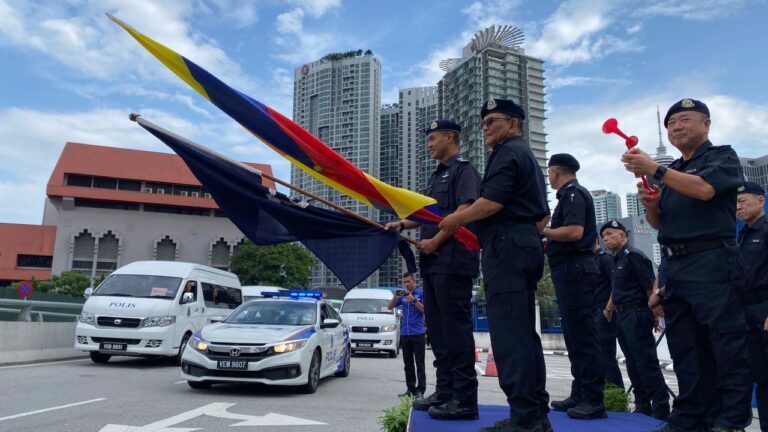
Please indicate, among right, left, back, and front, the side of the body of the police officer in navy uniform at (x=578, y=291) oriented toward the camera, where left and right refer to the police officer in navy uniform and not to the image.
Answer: left

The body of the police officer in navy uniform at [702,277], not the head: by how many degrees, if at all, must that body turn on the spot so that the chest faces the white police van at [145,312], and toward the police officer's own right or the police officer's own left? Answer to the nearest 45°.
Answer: approximately 90° to the police officer's own right

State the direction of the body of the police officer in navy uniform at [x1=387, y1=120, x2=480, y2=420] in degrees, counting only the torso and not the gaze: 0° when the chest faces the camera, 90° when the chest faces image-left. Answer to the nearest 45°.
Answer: approximately 45°

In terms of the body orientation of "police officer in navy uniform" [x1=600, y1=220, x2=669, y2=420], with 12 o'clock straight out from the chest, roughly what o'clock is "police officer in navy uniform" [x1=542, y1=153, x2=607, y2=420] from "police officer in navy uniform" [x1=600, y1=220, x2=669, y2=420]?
"police officer in navy uniform" [x1=542, y1=153, x2=607, y2=420] is roughly at 11 o'clock from "police officer in navy uniform" [x1=600, y1=220, x2=669, y2=420].

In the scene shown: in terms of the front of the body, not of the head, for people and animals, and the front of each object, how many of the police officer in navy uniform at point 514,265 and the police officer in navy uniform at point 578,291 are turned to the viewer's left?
2

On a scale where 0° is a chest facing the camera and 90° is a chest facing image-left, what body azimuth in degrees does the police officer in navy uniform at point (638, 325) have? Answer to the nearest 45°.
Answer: approximately 45°

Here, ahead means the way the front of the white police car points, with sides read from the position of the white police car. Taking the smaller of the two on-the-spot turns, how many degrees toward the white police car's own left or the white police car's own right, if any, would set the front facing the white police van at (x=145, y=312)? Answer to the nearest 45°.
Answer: approximately 90° to the white police car's own right

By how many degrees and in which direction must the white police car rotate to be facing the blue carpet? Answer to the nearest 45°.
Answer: approximately 90° to its left

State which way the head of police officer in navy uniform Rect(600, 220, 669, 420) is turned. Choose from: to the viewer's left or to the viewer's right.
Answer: to the viewer's left

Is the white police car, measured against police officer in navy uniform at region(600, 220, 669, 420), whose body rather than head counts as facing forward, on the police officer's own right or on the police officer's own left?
on the police officer's own right

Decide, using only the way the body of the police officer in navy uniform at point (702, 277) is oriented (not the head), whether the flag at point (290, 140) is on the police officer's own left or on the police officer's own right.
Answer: on the police officer's own right

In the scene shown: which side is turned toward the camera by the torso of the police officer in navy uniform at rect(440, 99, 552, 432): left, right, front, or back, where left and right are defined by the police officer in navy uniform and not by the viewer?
left

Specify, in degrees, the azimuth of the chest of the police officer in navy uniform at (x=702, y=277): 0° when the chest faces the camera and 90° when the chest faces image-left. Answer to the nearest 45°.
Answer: approximately 45°
